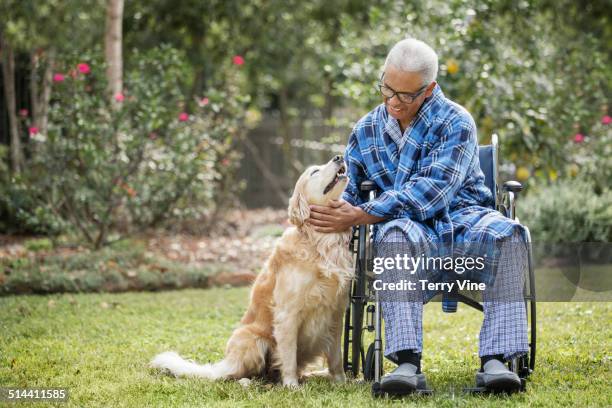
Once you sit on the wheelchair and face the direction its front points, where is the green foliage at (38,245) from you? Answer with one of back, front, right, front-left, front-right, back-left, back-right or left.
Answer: back-right

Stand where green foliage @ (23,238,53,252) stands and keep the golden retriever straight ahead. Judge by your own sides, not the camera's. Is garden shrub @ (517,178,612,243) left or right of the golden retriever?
left

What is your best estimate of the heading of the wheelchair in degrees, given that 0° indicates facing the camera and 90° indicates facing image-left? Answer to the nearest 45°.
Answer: approximately 0°

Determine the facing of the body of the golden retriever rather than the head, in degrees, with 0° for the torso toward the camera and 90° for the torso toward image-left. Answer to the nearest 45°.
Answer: approximately 315°

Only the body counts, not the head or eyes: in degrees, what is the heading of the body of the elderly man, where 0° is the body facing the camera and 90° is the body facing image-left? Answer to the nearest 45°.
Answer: approximately 45°

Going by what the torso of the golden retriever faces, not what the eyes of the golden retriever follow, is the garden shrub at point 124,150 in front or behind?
behind

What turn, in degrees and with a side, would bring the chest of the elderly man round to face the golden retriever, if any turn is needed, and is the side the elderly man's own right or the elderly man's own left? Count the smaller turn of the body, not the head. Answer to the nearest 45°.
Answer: approximately 45° to the elderly man's own right

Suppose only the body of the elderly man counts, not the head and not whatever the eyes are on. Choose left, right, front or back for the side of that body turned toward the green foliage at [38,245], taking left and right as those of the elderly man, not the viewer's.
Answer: right

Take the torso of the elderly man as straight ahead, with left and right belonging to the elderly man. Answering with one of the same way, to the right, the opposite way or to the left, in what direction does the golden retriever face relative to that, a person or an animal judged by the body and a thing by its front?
to the left

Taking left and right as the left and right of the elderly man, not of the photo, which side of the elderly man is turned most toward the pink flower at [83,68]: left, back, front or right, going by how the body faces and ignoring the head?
right

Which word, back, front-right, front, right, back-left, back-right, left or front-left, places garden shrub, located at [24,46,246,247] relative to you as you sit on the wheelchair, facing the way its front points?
back-right

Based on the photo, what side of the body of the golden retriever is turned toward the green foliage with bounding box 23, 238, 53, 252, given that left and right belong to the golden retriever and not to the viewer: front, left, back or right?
back
